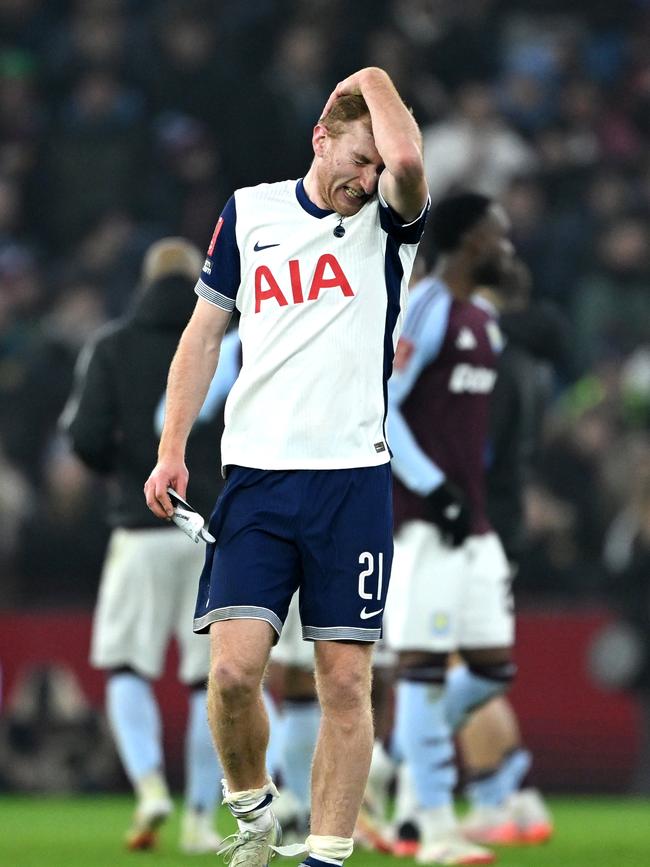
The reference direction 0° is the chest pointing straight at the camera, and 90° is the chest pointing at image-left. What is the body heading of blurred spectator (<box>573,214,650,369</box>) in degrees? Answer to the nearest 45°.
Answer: approximately 0°

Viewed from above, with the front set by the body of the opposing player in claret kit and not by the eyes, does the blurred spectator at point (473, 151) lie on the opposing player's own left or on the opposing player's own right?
on the opposing player's own left

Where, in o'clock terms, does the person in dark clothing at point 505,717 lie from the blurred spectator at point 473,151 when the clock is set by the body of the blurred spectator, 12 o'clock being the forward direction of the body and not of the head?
The person in dark clothing is roughly at 12 o'clock from the blurred spectator.

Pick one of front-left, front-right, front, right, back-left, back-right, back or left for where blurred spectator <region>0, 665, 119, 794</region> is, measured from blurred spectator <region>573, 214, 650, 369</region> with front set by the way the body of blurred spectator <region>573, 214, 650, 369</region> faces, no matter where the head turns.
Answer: front-right

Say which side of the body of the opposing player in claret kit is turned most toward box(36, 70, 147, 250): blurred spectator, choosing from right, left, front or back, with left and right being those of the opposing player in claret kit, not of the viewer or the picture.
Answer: back

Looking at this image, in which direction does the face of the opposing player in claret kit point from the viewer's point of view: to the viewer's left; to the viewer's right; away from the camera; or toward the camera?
to the viewer's right
